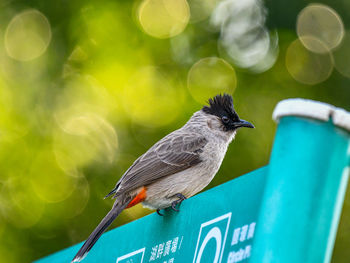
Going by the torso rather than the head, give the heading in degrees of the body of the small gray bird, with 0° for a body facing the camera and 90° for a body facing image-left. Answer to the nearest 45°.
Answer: approximately 270°

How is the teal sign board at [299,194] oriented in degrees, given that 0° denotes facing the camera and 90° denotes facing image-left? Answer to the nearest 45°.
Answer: approximately 45°
